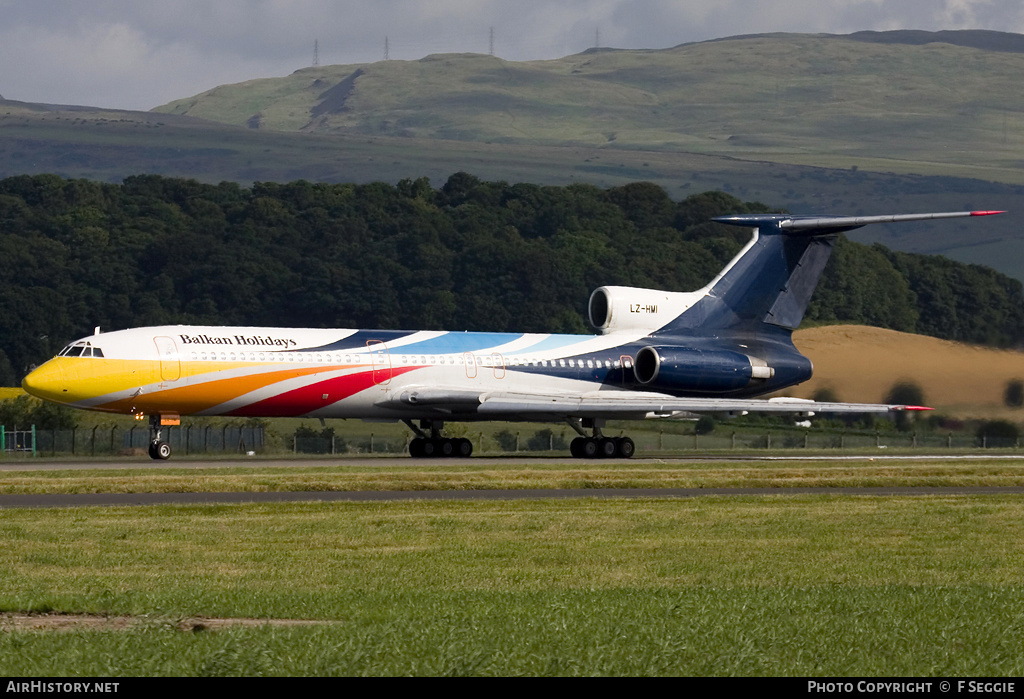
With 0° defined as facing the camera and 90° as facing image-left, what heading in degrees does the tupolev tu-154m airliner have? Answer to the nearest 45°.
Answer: approximately 45°

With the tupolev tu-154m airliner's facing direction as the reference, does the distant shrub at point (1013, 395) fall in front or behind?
behind
